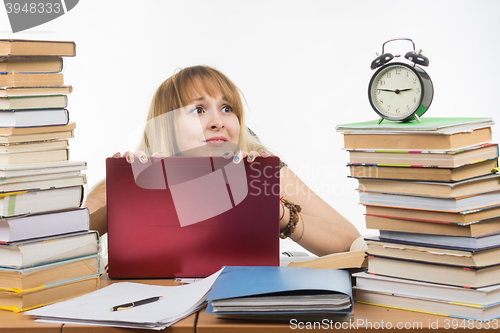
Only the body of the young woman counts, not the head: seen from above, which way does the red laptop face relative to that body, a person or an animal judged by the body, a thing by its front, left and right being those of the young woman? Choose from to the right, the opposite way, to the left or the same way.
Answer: the opposite way

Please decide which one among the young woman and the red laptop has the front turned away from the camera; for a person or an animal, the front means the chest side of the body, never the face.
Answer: the red laptop

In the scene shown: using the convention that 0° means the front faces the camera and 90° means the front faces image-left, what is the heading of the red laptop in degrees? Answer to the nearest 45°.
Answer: approximately 180°

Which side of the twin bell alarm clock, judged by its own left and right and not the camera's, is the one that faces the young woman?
right

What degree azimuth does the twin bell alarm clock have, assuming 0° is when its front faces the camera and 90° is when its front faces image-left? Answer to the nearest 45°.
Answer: approximately 45°

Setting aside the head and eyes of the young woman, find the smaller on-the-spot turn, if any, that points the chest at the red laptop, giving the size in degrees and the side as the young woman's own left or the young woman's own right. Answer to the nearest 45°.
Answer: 0° — they already face it

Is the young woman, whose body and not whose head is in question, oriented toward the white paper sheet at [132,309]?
yes

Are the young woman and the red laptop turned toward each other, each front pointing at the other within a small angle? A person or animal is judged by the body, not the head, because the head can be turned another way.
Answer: yes

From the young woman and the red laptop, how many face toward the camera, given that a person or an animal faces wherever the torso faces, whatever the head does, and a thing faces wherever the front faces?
1

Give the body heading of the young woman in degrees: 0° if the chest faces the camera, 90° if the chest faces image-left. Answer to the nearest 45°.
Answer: approximately 0°
